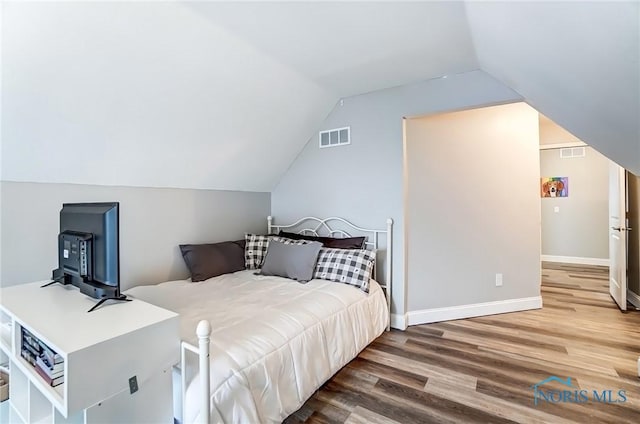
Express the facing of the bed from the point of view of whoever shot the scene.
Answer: facing the viewer and to the left of the viewer

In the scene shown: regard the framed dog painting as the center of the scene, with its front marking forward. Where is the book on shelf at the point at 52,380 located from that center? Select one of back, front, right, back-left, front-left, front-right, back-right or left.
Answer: front

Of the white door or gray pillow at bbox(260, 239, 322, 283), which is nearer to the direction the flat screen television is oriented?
the gray pillow

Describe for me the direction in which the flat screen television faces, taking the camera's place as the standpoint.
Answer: facing away from the viewer and to the right of the viewer

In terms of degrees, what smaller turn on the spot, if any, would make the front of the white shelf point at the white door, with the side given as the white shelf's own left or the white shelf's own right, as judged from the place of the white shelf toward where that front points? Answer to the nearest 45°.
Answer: approximately 135° to the white shelf's own left

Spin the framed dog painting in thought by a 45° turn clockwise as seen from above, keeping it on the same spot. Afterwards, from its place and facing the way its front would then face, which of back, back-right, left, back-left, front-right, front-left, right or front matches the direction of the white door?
front-left

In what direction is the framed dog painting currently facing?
toward the camera

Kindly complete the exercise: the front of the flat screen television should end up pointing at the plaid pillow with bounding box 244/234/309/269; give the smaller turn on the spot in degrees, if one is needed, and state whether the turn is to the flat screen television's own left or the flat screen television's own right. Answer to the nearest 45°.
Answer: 0° — it already faces it

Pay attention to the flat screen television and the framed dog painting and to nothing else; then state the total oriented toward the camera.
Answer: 1

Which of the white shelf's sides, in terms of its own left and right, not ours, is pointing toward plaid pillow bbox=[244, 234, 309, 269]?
back

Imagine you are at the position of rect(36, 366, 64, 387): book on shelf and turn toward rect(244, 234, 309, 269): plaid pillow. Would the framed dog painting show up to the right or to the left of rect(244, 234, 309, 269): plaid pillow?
right
